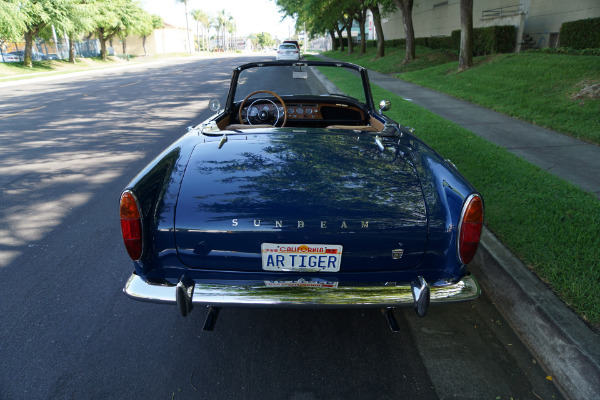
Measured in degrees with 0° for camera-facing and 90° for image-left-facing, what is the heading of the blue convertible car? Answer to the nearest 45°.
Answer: approximately 180°

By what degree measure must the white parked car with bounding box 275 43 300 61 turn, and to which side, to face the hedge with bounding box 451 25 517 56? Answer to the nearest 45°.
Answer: approximately 135° to its right

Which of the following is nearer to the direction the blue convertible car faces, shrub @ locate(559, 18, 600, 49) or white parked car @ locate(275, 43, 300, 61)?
the white parked car

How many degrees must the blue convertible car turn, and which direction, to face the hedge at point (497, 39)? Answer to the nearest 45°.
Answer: approximately 45° to its right

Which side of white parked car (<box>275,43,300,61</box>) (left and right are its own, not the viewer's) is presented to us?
back

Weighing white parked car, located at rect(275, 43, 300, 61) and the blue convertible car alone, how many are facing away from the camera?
2

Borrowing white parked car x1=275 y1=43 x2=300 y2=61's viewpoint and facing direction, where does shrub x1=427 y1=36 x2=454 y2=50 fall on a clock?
The shrub is roughly at 4 o'clock from the white parked car.

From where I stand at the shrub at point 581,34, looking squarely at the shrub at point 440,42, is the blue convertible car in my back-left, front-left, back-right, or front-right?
back-left

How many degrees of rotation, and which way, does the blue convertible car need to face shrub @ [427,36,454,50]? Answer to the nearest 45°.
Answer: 0° — it already faces it

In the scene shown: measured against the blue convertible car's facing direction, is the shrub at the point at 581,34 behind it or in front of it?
in front
